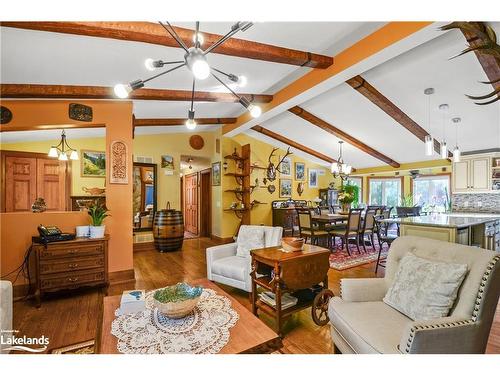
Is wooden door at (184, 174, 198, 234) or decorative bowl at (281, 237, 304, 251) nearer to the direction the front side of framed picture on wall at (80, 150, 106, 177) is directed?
the decorative bowl

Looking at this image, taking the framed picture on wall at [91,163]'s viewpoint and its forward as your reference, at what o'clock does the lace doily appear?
The lace doily is roughly at 12 o'clock from the framed picture on wall.

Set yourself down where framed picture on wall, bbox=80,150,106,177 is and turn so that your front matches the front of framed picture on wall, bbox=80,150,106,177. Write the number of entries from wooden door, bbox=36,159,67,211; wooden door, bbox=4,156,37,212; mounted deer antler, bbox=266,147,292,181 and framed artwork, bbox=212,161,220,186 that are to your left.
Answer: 2

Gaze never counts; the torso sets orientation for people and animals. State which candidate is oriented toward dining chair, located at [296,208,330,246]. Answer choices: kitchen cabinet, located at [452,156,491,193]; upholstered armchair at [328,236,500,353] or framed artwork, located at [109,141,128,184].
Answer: the kitchen cabinet

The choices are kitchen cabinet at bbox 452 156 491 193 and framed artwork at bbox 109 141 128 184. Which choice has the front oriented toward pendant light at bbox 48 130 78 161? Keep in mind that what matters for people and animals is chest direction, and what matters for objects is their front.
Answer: the kitchen cabinet

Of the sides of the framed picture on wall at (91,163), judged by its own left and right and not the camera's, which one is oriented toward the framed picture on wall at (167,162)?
left

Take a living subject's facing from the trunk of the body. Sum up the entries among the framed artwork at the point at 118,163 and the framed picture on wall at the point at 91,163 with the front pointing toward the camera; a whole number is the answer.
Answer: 2

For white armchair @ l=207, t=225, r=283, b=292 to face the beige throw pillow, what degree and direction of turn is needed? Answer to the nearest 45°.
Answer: approximately 90° to its left

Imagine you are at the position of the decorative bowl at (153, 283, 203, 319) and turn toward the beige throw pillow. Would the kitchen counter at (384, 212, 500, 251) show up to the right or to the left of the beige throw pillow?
left

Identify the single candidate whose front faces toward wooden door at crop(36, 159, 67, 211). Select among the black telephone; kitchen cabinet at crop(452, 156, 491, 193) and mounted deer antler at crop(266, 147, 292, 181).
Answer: the kitchen cabinet

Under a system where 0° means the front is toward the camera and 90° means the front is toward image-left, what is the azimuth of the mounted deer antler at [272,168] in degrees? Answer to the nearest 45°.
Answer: approximately 315°

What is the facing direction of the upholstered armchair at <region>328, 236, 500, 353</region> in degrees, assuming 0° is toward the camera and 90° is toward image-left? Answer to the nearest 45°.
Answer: approximately 45°
